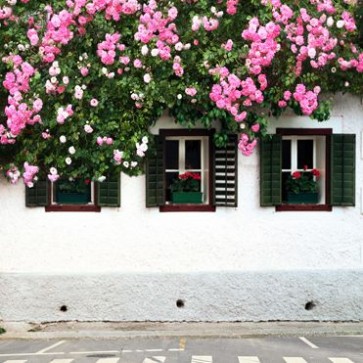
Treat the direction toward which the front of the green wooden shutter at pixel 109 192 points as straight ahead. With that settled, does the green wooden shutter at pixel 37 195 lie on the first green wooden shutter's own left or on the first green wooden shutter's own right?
on the first green wooden shutter's own right

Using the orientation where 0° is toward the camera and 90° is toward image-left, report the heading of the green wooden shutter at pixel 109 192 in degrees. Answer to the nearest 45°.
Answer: approximately 0°

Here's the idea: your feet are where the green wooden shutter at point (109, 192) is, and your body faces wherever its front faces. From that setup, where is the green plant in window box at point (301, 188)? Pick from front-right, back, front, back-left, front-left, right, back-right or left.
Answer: left

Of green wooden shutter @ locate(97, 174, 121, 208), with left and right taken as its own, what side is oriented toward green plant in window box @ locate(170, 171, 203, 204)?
left

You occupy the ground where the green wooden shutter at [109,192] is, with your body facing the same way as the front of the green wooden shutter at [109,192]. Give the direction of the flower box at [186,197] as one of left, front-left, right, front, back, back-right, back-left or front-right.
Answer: left

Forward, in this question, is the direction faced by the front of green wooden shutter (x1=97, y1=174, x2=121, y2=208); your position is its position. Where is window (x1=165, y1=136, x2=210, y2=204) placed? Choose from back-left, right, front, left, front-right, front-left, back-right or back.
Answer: left

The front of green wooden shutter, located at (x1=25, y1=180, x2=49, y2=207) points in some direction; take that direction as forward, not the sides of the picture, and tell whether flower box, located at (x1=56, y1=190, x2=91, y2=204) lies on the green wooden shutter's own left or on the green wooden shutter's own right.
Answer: on the green wooden shutter's own left

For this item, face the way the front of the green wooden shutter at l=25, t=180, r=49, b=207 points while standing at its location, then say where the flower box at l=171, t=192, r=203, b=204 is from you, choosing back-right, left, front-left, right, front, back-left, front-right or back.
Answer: left

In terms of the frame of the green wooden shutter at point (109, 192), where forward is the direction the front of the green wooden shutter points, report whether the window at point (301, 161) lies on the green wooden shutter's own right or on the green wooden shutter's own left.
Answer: on the green wooden shutter's own left

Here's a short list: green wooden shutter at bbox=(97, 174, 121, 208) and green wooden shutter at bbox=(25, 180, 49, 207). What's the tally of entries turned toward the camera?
2

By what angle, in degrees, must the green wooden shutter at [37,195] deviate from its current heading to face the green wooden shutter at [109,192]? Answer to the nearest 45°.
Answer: approximately 90° to its left

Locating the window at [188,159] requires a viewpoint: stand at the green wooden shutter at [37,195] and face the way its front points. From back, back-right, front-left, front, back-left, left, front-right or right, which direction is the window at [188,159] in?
left
